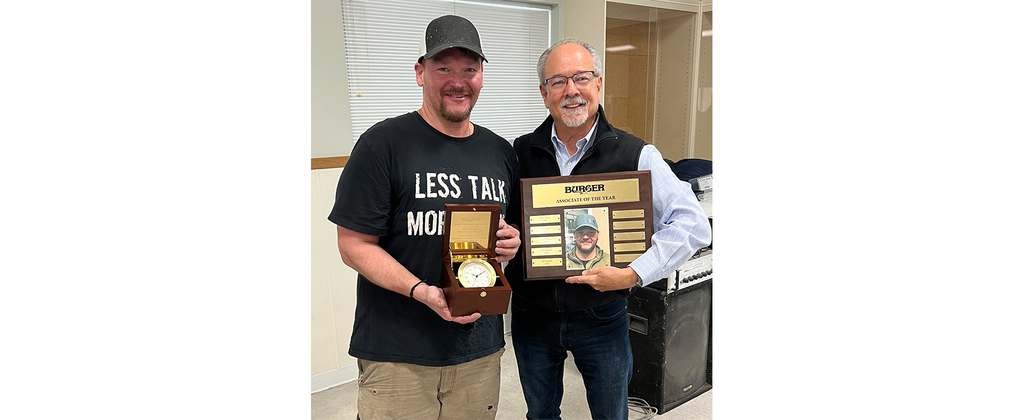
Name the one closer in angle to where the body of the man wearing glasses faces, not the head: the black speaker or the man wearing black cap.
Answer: the man wearing black cap

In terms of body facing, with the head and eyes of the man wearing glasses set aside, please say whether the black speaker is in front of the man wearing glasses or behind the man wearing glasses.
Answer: behind

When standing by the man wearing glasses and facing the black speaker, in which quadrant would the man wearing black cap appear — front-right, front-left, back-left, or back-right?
back-left

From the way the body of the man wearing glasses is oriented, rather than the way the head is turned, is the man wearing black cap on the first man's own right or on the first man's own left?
on the first man's own right

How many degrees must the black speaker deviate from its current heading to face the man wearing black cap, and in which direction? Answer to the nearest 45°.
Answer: approximately 45° to its right

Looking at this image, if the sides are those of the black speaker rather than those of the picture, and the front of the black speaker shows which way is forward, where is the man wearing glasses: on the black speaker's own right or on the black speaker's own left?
on the black speaker's own right

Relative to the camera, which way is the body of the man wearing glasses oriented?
toward the camera

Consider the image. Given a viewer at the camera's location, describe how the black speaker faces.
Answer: facing the viewer and to the right of the viewer
